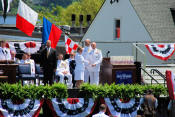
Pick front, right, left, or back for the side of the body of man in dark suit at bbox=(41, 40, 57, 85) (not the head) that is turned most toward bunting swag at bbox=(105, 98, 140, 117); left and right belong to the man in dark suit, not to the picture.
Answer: left

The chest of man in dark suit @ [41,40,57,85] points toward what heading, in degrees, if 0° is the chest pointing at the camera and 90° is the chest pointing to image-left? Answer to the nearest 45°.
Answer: approximately 0°

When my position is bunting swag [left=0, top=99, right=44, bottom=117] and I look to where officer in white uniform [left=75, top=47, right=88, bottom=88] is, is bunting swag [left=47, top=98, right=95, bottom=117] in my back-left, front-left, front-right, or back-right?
front-right

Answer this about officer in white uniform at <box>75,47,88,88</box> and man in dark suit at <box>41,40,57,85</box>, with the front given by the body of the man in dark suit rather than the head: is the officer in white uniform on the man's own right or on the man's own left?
on the man's own left
